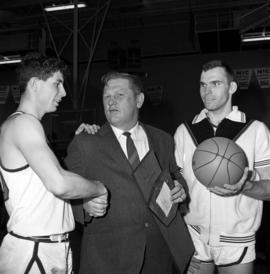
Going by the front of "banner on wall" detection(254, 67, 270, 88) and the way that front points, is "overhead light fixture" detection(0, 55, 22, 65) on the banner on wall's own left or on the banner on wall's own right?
on the banner on wall's own right

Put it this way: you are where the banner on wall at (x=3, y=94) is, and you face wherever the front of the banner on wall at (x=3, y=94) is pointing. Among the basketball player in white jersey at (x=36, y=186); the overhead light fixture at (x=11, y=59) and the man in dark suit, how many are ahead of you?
3

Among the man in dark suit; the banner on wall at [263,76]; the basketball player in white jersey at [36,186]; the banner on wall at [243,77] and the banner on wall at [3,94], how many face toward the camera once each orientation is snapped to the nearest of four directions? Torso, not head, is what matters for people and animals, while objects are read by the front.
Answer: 4

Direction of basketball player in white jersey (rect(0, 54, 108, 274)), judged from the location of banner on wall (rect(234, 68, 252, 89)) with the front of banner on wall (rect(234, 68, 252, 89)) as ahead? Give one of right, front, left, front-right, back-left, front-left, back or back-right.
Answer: front

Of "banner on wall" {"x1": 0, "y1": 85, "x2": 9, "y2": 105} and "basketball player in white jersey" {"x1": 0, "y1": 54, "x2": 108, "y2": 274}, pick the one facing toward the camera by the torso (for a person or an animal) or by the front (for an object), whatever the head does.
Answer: the banner on wall

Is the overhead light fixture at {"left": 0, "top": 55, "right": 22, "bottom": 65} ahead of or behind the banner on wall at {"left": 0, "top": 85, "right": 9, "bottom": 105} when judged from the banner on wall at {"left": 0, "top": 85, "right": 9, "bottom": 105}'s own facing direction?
ahead

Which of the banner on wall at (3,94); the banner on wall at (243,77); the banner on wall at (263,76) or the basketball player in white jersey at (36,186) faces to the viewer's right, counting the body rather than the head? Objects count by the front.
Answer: the basketball player in white jersey

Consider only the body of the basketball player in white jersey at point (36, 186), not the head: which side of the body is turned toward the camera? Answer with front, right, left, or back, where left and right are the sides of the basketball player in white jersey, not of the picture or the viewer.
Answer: right

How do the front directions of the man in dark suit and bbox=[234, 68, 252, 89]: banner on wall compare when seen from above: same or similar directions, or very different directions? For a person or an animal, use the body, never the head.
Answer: same or similar directions

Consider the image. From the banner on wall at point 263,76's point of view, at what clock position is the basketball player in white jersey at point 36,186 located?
The basketball player in white jersey is roughly at 12 o'clock from the banner on wall.

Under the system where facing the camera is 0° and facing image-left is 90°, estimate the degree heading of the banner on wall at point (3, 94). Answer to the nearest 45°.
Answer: approximately 0°

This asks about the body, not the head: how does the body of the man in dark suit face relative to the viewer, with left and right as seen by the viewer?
facing the viewer

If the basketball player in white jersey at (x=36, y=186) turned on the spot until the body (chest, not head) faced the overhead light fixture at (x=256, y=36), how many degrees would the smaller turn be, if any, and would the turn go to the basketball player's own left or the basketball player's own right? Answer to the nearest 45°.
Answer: approximately 45° to the basketball player's own left

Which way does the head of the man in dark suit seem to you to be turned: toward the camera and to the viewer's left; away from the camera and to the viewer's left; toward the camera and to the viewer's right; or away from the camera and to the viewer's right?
toward the camera and to the viewer's left

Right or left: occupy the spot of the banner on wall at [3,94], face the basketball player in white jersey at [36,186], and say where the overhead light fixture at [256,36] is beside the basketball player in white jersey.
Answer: left

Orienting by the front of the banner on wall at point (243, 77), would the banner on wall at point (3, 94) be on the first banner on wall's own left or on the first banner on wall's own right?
on the first banner on wall's own right

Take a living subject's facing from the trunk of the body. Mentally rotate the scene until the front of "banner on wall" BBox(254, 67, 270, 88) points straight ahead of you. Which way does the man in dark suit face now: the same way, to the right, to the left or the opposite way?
the same way

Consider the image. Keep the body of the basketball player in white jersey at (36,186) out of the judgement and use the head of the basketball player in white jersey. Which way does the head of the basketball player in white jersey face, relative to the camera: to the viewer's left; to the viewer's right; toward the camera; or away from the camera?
to the viewer's right
